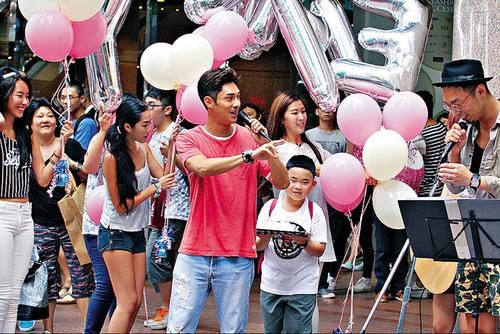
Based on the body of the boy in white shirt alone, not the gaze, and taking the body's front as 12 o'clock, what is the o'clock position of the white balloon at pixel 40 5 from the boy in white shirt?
The white balloon is roughly at 3 o'clock from the boy in white shirt.

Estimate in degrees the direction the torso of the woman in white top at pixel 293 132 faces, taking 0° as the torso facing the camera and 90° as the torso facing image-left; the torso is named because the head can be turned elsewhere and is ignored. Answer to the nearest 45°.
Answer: approximately 315°

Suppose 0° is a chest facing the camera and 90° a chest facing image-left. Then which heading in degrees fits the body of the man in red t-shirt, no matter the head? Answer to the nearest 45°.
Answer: approximately 315°

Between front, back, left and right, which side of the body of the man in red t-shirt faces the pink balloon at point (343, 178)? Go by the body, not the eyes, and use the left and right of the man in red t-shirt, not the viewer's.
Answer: left

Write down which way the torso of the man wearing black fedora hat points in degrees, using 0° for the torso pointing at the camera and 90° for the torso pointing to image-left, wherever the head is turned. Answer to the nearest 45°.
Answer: approximately 45°
